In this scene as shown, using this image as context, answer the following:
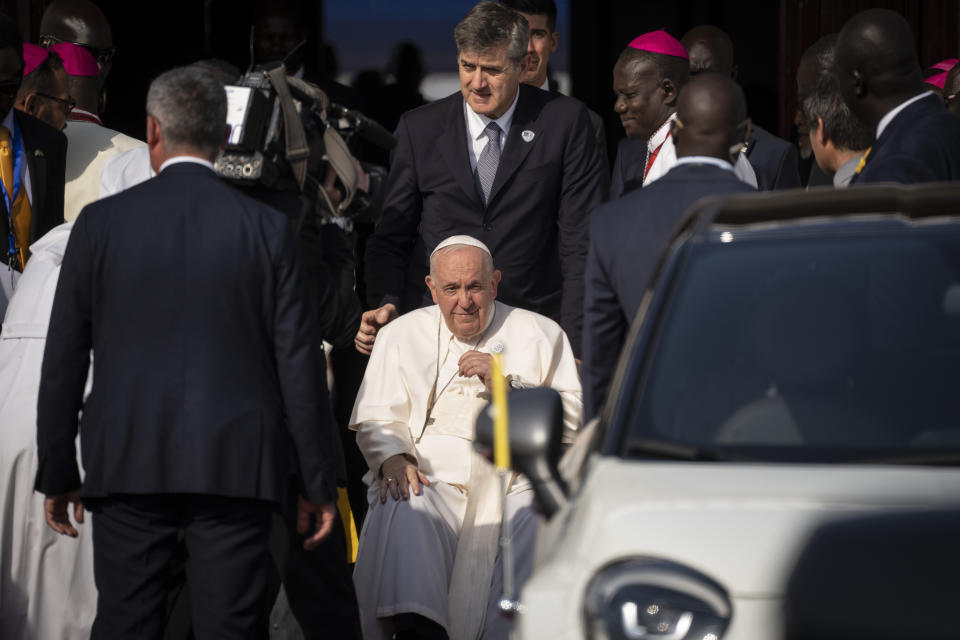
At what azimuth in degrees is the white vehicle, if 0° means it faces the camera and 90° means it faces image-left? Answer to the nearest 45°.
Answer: approximately 0°
